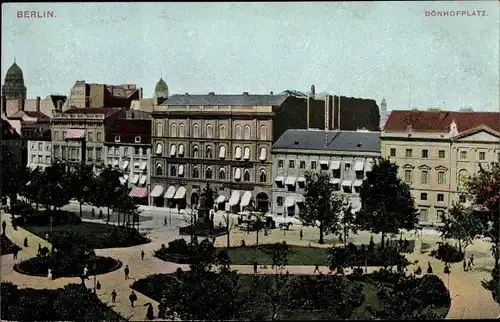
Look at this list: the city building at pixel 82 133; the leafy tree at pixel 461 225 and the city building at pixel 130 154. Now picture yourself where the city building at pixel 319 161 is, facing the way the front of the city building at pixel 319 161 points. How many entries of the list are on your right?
2

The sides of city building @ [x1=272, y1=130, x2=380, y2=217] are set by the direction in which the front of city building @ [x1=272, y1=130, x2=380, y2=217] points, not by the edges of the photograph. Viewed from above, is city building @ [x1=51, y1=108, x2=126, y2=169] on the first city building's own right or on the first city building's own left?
on the first city building's own right

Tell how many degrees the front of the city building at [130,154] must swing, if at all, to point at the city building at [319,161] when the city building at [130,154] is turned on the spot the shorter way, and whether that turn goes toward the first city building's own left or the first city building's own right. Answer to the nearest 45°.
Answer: approximately 90° to the first city building's own left

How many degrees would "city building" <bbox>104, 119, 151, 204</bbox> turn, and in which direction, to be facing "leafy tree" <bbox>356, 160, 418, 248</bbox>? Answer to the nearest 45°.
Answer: approximately 90° to its left

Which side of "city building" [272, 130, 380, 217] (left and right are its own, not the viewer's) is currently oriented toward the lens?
front

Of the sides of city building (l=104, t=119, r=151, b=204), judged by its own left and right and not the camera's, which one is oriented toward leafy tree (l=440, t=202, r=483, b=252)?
left

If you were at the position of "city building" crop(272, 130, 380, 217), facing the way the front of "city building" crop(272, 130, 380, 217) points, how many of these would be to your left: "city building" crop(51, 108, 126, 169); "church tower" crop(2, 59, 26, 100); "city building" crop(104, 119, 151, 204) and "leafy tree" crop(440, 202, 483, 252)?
1

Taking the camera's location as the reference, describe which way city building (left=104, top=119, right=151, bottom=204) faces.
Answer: facing the viewer

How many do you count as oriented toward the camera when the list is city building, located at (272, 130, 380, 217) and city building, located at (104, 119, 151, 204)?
2

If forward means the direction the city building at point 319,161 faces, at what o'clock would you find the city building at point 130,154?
the city building at point 130,154 is roughly at 3 o'clock from the city building at point 319,161.

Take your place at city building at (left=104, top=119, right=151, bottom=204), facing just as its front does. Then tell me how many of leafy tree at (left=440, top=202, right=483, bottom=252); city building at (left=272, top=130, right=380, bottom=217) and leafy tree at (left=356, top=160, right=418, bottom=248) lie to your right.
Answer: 0

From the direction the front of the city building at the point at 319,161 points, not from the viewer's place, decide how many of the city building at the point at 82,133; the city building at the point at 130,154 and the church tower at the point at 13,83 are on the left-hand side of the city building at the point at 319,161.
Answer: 0

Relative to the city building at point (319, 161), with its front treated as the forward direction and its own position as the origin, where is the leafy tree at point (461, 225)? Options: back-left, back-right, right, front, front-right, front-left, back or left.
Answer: left

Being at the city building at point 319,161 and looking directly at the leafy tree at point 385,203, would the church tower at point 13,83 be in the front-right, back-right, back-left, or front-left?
back-right

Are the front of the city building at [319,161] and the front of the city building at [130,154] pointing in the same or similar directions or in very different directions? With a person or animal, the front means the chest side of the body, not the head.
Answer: same or similar directions

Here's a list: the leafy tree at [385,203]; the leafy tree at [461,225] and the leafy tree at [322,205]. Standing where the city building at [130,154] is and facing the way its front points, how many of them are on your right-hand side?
0
